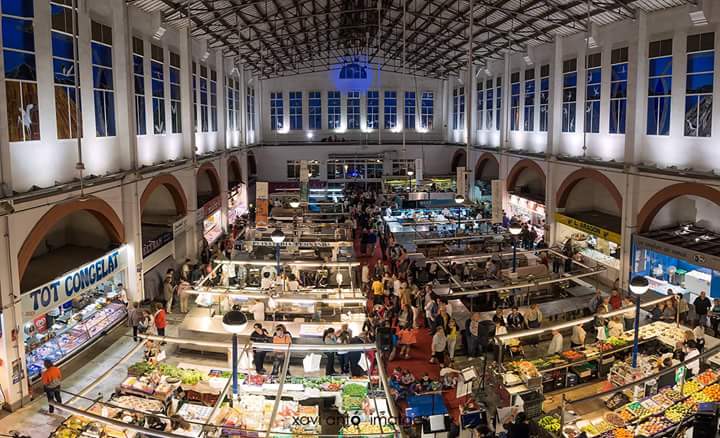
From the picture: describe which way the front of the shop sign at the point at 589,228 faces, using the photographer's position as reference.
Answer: facing the viewer and to the left of the viewer

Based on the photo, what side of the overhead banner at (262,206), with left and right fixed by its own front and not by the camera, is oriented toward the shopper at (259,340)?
front

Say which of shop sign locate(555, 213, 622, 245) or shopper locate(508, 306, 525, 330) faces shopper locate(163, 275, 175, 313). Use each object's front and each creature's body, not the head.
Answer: the shop sign

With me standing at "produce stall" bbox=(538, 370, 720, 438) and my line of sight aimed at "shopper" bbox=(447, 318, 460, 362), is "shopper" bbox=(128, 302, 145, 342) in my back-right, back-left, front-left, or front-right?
front-left

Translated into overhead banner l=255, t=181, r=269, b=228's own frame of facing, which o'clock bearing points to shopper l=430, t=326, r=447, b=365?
The shopper is roughly at 11 o'clock from the overhead banner.

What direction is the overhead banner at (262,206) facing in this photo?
toward the camera

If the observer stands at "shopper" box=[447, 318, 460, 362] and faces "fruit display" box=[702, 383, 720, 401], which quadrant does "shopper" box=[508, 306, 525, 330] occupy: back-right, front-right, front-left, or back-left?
front-left

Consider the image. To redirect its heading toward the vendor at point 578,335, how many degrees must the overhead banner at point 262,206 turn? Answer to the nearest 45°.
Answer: approximately 45° to its left

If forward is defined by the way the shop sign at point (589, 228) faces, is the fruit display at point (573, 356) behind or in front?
in front

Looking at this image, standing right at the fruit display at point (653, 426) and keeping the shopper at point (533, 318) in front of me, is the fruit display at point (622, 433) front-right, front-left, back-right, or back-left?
back-left

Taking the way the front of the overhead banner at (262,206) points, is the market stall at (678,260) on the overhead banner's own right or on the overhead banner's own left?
on the overhead banner's own left

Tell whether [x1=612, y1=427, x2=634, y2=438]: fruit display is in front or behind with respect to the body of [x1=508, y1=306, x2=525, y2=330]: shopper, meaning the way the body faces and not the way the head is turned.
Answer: in front

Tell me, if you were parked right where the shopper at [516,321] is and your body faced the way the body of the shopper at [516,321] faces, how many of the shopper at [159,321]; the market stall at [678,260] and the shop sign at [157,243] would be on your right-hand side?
2

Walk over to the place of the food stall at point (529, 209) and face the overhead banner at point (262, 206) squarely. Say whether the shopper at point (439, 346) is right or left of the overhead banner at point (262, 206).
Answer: left
